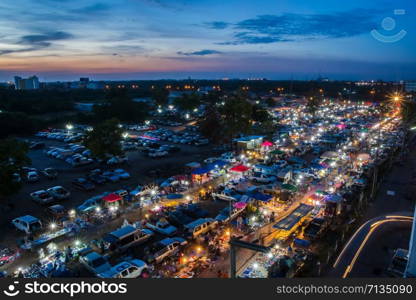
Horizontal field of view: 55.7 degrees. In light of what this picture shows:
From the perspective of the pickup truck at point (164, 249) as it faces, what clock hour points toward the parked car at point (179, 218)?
The parked car is roughly at 11 o'clock from the pickup truck.

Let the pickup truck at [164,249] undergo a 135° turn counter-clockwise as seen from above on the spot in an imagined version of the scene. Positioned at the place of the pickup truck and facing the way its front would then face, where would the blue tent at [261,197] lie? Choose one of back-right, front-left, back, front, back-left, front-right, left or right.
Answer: back-right

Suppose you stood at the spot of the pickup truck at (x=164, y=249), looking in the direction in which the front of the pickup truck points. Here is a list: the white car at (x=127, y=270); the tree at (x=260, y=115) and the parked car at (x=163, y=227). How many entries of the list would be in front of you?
1

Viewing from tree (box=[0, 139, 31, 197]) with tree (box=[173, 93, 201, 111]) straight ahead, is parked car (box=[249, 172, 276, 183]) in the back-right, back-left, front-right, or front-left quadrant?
front-right

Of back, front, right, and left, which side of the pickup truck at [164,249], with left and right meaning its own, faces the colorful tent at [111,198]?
left

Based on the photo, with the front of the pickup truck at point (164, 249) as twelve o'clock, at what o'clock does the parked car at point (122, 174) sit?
The parked car is roughly at 10 o'clock from the pickup truck.

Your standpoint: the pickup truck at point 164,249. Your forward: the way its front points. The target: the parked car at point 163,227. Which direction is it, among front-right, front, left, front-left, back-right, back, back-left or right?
front-left

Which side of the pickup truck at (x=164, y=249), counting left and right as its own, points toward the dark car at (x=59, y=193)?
left
